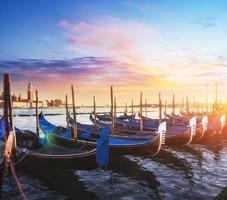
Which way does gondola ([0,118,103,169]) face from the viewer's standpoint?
to the viewer's right
